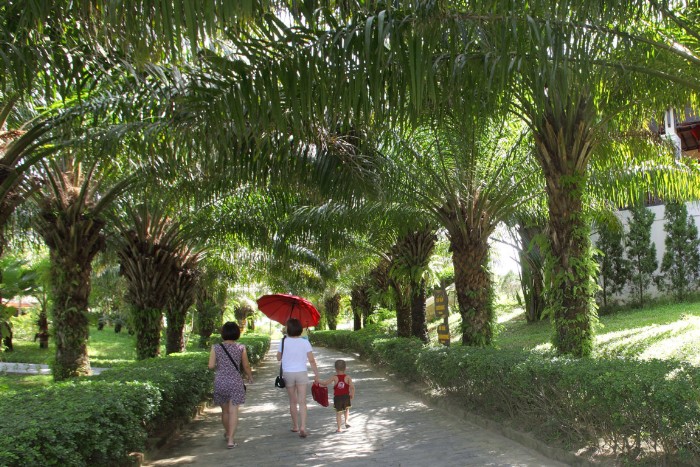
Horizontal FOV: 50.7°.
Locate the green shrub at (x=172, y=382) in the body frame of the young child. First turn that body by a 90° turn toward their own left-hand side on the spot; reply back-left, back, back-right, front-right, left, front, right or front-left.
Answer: front

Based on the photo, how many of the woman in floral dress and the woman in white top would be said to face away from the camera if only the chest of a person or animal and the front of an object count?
2

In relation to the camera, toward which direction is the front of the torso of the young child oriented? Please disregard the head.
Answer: away from the camera

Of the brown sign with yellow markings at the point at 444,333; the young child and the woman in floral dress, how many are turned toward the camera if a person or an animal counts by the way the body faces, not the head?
1

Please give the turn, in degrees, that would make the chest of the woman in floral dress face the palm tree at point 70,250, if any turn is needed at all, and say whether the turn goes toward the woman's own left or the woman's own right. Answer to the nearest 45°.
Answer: approximately 45° to the woman's own left

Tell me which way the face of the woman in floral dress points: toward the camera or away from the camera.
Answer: away from the camera

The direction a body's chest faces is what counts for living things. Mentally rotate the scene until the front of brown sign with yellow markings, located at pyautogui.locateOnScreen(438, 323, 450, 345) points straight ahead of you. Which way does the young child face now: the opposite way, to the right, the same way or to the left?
the opposite way

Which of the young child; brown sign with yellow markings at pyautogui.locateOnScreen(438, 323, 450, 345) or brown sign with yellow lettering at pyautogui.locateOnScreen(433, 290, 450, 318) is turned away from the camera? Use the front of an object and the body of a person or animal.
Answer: the young child

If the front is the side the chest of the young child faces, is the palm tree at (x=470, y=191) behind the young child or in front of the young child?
in front

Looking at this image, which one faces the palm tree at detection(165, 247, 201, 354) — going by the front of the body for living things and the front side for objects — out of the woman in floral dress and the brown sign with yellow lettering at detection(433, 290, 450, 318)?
the woman in floral dress

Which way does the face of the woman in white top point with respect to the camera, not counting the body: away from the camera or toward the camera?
away from the camera

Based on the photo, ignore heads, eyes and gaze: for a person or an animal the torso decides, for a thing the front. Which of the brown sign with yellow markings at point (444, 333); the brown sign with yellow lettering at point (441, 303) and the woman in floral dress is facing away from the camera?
the woman in floral dress

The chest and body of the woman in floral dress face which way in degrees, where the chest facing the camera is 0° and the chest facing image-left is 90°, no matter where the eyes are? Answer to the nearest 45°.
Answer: approximately 180°
